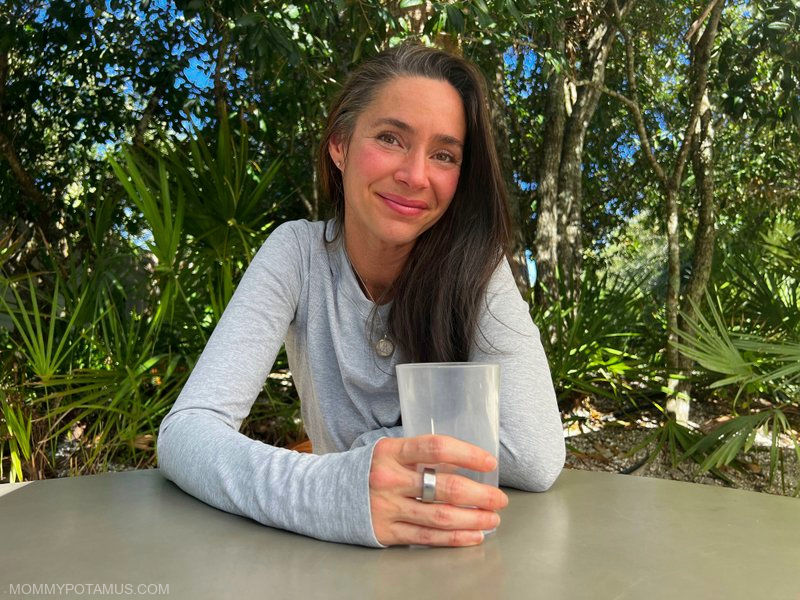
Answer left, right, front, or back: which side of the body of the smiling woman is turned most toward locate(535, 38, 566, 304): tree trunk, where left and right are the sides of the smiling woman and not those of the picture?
back

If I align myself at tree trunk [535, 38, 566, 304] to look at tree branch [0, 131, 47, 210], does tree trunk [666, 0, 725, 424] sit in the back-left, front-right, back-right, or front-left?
back-left

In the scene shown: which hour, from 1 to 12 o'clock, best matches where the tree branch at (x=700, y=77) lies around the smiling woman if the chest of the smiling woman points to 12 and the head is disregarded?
The tree branch is roughly at 7 o'clock from the smiling woman.

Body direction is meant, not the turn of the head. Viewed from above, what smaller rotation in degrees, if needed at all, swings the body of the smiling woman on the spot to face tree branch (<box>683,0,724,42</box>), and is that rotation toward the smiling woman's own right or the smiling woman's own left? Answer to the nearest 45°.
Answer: approximately 135° to the smiling woman's own left

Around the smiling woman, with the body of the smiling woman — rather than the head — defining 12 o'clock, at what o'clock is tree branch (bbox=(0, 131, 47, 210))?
The tree branch is roughly at 5 o'clock from the smiling woman.

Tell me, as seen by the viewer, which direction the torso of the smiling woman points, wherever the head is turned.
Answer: toward the camera

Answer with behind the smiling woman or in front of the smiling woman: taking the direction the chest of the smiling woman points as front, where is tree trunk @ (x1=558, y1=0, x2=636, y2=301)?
behind

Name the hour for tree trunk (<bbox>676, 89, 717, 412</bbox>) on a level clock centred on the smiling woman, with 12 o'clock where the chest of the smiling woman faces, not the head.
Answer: The tree trunk is roughly at 7 o'clock from the smiling woman.

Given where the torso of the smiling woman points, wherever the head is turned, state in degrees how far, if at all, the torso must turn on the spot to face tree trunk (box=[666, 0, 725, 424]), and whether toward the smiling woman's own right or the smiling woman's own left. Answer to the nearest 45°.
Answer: approximately 135° to the smiling woman's own left
